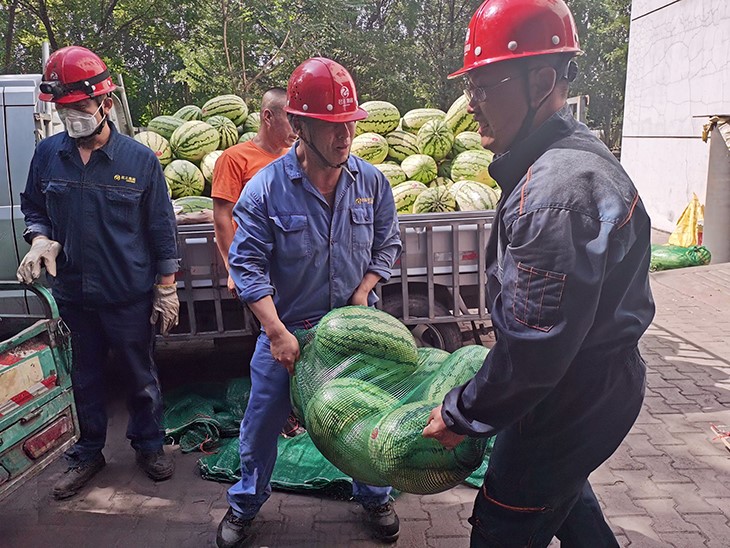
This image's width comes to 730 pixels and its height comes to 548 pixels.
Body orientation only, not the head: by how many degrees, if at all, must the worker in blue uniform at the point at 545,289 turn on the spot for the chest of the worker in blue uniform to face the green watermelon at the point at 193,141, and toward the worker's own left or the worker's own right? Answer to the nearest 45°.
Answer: approximately 45° to the worker's own right

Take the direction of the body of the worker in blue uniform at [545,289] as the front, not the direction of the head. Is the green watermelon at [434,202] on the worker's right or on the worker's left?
on the worker's right

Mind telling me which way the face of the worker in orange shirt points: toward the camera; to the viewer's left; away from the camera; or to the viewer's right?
to the viewer's right

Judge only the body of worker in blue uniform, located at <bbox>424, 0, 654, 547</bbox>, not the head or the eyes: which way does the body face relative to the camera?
to the viewer's left

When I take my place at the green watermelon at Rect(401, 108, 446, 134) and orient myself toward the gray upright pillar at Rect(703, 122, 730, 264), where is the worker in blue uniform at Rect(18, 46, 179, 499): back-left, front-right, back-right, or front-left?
back-right

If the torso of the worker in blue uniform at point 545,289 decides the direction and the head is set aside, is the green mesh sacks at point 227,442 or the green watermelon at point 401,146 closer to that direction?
the green mesh sacks

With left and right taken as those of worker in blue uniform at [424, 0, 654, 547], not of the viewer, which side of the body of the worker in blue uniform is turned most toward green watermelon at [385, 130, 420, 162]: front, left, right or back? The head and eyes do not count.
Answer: right

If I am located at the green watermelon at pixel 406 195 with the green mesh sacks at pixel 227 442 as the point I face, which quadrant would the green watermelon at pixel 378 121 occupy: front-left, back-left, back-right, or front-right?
back-right

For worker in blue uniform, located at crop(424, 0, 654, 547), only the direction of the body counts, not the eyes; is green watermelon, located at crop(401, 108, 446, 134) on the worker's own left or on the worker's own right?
on the worker's own right

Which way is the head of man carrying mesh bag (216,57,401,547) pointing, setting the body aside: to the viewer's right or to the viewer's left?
to the viewer's right
